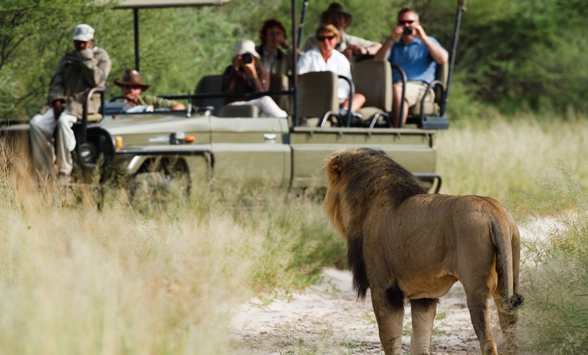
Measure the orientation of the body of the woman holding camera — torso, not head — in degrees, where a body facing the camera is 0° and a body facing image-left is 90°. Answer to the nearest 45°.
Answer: approximately 0°

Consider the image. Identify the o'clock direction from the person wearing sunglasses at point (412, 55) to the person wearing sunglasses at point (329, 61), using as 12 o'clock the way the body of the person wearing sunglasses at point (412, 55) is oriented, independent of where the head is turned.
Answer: the person wearing sunglasses at point (329, 61) is roughly at 2 o'clock from the person wearing sunglasses at point (412, 55).

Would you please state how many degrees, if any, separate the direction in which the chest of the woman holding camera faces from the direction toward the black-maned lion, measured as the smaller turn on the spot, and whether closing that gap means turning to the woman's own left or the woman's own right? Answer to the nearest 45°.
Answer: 0° — they already face it

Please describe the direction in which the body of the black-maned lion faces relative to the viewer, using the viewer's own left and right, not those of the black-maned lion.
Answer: facing away from the viewer and to the left of the viewer

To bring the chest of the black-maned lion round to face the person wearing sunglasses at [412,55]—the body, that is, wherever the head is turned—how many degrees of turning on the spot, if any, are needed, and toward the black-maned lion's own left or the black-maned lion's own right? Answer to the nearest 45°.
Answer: approximately 45° to the black-maned lion's own right

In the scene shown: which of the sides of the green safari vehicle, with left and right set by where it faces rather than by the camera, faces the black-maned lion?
left

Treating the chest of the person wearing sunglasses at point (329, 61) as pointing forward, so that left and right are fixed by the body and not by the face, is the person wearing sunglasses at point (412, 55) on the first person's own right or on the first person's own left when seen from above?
on the first person's own left

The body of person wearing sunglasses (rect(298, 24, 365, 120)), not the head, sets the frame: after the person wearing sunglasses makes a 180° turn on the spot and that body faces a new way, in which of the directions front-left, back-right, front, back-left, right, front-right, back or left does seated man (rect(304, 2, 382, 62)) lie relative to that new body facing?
front

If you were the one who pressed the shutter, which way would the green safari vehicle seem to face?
facing to the left of the viewer
